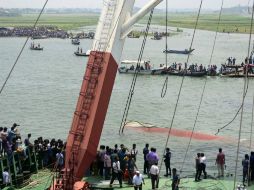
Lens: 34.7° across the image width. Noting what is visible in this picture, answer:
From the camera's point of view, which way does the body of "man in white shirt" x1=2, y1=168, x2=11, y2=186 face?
away from the camera

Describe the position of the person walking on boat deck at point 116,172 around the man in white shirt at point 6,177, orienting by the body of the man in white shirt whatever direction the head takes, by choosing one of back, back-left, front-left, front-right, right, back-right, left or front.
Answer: right

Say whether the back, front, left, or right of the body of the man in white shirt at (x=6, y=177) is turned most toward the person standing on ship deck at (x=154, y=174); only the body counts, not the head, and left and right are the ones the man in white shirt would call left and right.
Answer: right
